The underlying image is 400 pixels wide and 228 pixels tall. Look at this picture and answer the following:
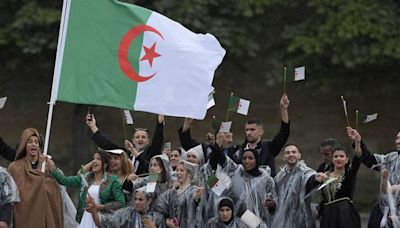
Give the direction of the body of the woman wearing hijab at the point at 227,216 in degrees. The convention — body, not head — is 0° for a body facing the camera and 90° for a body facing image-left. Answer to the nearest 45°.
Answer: approximately 0°
